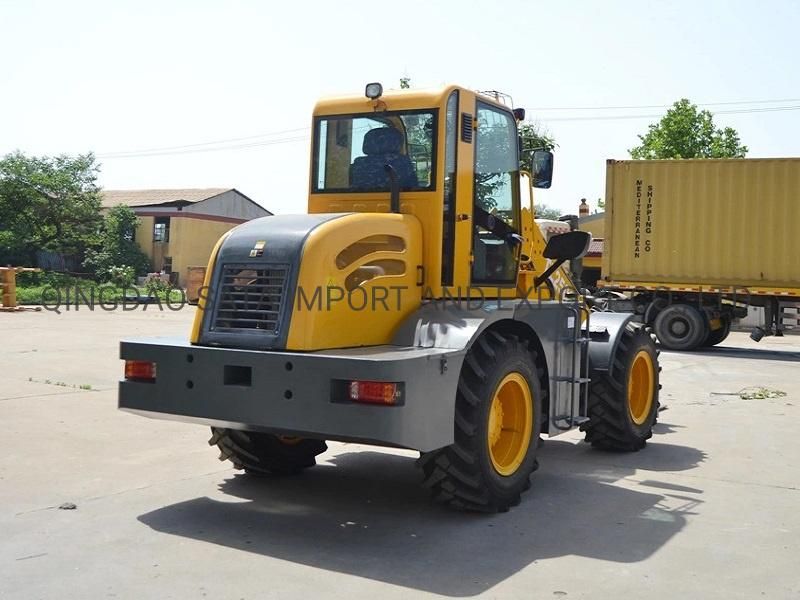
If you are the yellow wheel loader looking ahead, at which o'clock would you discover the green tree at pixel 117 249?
The green tree is roughly at 10 o'clock from the yellow wheel loader.

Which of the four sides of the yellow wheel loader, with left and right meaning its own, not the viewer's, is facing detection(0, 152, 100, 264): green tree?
left

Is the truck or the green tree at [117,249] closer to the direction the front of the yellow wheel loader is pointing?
the truck

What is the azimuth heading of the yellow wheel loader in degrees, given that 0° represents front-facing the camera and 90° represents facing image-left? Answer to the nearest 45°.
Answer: approximately 225°

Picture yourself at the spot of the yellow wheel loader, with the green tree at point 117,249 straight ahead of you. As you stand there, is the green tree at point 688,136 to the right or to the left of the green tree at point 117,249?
right

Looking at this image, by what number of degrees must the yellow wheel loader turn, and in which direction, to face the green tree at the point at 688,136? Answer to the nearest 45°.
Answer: approximately 45° to its left
